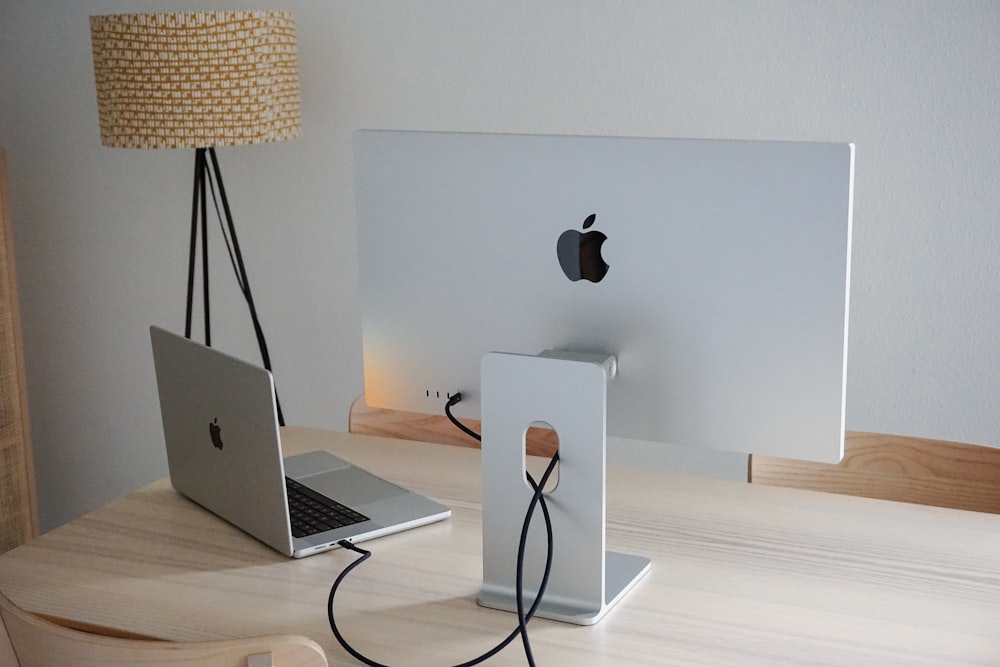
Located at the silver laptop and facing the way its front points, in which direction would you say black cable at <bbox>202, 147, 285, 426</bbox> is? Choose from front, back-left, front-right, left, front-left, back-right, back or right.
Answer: front-left

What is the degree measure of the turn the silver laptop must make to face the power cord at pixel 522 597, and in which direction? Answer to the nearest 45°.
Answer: approximately 90° to its right

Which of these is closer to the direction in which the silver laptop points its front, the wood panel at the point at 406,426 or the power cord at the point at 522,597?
the wood panel

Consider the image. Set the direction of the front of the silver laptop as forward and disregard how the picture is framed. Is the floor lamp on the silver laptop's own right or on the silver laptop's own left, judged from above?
on the silver laptop's own left

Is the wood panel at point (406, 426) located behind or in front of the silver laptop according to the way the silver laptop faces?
in front

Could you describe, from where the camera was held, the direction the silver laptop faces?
facing away from the viewer and to the right of the viewer

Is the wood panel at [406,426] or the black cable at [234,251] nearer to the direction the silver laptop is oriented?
the wood panel
